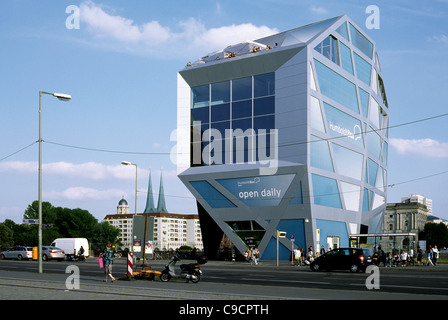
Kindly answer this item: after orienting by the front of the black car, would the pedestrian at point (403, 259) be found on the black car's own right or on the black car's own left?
on the black car's own right

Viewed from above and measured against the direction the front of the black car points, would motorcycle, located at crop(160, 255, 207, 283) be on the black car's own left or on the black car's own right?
on the black car's own left

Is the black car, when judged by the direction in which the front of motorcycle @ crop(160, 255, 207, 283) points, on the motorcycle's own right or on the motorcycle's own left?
on the motorcycle's own right

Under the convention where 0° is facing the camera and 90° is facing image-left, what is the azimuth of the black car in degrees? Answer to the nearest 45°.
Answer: approximately 135°

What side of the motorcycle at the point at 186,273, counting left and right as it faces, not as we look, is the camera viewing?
left
